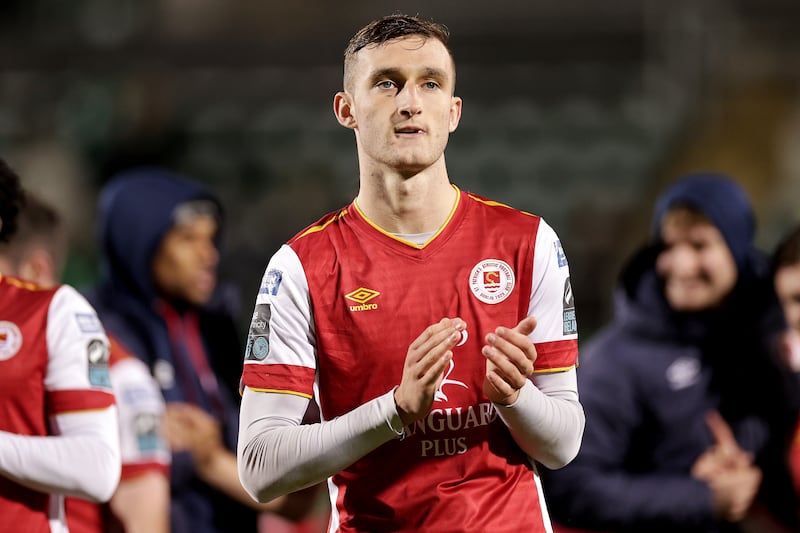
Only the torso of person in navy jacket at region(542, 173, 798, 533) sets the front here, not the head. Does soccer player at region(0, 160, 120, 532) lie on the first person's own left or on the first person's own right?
on the first person's own right

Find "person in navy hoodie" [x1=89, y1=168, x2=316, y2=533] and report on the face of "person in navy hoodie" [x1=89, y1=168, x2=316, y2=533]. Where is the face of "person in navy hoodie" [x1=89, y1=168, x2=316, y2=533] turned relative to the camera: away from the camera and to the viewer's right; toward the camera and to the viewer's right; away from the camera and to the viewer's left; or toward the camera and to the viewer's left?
toward the camera and to the viewer's right

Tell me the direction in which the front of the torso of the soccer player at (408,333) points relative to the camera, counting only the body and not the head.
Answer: toward the camera

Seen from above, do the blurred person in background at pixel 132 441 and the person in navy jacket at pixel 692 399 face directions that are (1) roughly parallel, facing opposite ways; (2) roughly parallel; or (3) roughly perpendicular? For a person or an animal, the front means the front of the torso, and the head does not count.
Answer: roughly perpendicular

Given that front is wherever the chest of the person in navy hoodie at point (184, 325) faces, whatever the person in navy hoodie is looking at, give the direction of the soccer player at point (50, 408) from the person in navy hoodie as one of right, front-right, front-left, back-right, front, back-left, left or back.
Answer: front-right

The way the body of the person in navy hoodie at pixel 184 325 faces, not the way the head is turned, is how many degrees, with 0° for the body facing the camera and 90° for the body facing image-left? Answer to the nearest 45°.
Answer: approximately 315°

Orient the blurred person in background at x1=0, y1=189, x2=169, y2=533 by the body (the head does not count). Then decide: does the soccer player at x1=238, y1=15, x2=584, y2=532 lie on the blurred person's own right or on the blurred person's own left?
on the blurred person's own left

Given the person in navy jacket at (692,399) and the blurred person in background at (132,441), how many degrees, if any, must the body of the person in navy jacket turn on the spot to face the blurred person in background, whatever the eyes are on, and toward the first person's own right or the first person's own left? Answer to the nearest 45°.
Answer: approximately 90° to the first person's own right
